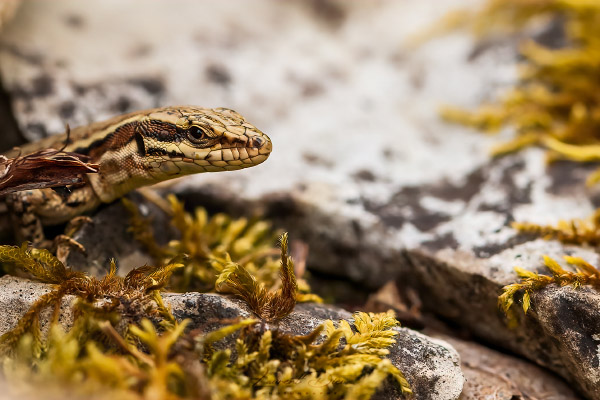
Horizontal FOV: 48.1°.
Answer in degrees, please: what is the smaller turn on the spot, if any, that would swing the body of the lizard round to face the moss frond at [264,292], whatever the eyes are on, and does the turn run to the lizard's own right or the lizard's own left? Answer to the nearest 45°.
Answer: approximately 45° to the lizard's own right

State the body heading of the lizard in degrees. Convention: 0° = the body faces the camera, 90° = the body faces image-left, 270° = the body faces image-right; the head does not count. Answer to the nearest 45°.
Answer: approximately 270°

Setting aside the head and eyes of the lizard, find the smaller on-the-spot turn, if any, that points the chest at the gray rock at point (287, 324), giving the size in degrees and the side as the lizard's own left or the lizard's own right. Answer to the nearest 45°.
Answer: approximately 45° to the lizard's own right

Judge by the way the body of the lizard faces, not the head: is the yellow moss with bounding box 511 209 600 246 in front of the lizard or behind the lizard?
in front
